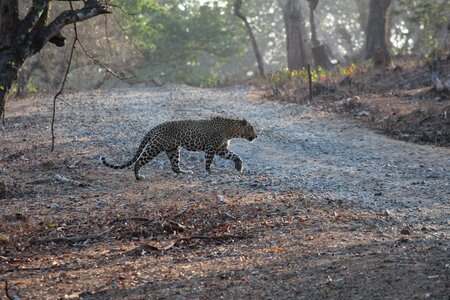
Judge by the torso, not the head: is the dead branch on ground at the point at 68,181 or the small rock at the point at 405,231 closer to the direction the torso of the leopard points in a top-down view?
the small rock

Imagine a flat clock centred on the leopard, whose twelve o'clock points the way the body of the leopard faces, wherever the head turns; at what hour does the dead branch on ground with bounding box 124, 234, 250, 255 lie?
The dead branch on ground is roughly at 3 o'clock from the leopard.

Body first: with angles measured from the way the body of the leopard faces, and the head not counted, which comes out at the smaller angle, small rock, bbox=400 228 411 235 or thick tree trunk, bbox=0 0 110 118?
the small rock

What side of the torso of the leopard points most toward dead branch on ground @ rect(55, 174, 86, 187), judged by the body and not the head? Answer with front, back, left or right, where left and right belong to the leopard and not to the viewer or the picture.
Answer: back

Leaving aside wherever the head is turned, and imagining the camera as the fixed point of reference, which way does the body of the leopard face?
to the viewer's right

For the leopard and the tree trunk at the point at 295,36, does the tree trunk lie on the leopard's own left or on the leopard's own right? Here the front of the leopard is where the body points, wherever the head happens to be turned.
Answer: on the leopard's own left

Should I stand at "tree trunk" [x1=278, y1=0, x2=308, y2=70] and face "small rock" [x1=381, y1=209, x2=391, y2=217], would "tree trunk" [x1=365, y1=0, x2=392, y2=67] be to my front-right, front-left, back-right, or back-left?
front-left

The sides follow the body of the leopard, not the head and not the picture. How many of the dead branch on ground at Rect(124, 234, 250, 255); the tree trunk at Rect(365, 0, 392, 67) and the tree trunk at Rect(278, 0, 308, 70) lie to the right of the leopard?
1

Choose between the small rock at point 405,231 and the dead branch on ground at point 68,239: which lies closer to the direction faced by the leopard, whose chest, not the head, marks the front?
the small rock

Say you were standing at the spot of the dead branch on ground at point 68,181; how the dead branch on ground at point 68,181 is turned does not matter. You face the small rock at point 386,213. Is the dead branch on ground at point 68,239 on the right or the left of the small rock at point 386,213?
right

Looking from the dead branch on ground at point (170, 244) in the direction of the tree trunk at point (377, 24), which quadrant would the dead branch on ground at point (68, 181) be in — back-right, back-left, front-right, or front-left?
front-left

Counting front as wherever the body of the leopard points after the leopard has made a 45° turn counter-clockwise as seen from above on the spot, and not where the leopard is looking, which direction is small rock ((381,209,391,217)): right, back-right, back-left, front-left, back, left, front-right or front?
right

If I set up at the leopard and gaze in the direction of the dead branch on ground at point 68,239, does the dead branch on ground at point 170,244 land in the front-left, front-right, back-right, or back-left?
front-left
